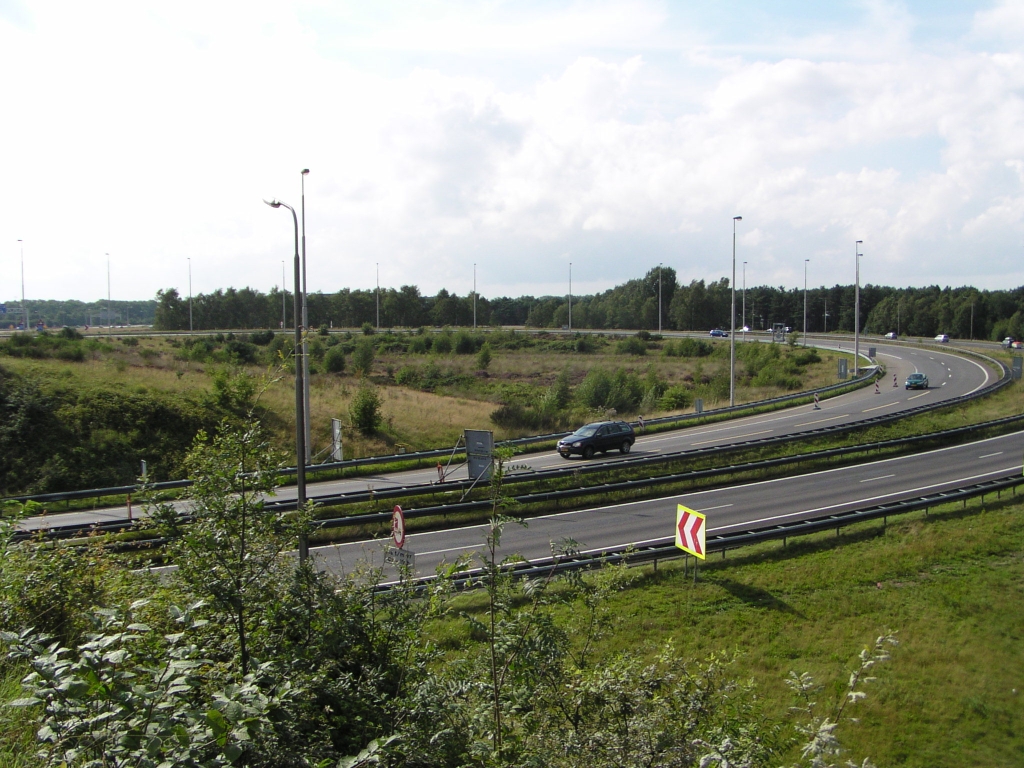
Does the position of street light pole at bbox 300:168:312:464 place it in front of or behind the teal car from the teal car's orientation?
in front

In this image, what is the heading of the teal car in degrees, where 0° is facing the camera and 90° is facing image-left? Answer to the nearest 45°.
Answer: approximately 45°

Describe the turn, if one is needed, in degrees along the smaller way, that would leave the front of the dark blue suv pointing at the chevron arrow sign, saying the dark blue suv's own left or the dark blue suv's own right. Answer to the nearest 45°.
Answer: approximately 45° to the dark blue suv's own left

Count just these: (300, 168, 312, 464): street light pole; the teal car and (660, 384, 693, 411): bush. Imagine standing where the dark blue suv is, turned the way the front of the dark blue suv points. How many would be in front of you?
1

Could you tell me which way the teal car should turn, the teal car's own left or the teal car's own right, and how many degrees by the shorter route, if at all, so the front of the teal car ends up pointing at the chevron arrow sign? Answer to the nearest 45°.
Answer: approximately 45° to the teal car's own left

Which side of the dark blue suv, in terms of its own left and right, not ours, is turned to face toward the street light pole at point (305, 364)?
front

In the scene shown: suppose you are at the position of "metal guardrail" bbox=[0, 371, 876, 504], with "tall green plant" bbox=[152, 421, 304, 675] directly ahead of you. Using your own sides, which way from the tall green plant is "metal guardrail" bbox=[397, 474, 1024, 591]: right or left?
left

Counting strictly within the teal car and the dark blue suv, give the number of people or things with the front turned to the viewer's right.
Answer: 0

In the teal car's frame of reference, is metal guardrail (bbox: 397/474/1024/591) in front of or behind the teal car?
in front

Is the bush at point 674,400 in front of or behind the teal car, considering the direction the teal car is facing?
in front

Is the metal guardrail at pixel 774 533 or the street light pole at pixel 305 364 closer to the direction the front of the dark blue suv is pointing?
the street light pole

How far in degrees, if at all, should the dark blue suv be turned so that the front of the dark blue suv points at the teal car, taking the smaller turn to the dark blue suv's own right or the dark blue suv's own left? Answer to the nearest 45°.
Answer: approximately 180°
